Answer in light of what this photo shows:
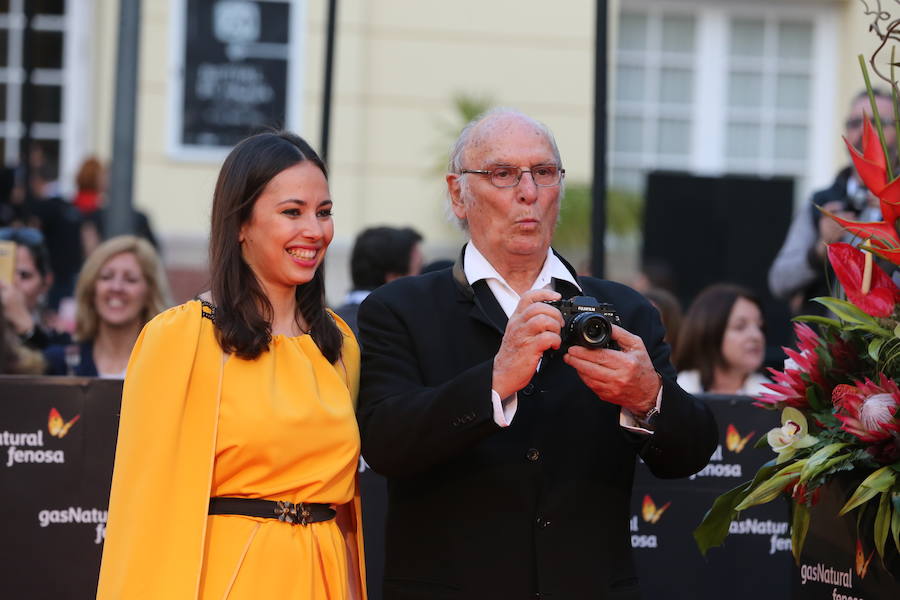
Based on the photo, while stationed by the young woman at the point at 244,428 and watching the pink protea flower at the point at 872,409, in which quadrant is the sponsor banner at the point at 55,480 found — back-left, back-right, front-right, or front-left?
back-left

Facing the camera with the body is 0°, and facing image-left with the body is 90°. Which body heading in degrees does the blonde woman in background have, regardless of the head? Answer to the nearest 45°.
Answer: approximately 0°

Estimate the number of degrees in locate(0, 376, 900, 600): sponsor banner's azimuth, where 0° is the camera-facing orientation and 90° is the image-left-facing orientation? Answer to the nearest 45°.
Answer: approximately 0°

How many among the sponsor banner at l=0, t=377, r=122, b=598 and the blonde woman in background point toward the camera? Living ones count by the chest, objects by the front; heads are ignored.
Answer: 2
